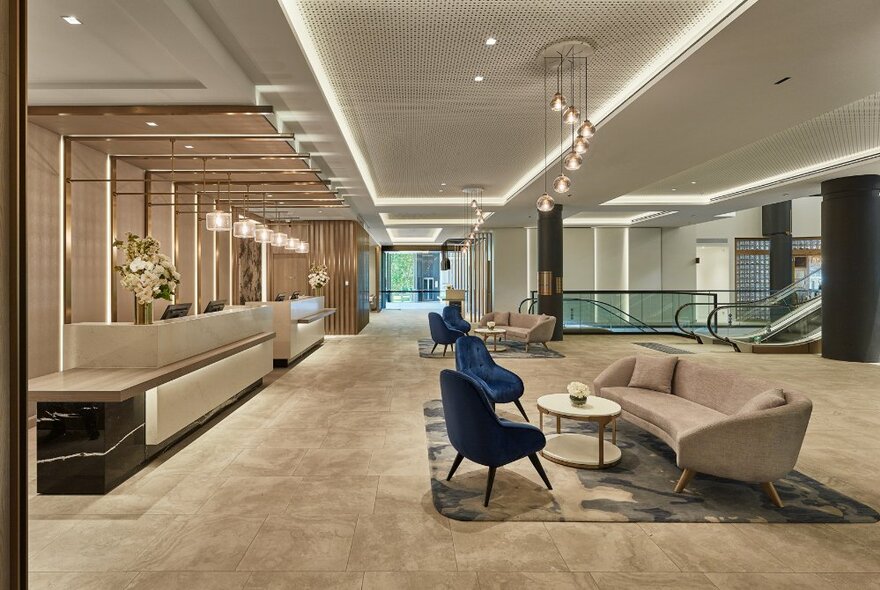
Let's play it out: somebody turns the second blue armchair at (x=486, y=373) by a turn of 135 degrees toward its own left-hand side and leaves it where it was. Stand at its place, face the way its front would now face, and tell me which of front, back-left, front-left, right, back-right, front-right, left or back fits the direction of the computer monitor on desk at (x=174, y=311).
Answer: left

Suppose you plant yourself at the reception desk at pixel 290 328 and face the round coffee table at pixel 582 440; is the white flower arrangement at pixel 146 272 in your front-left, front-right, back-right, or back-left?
front-right

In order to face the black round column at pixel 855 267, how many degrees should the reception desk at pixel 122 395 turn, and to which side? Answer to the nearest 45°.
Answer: approximately 45° to its left

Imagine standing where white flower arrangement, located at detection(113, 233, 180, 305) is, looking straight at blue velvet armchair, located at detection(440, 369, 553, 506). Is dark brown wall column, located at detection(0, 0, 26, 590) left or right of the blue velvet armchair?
right

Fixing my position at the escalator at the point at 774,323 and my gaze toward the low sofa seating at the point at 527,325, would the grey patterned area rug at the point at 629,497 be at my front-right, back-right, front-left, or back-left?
front-left

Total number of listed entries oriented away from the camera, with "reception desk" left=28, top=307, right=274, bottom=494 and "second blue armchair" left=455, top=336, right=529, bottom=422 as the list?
0

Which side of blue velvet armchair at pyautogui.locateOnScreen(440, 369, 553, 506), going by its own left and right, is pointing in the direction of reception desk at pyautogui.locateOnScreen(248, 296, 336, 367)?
left

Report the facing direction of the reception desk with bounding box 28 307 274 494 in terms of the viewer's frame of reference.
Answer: facing the viewer and to the right of the viewer

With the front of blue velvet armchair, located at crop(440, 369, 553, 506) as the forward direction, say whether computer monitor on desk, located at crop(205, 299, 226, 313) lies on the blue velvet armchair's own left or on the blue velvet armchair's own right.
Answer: on the blue velvet armchair's own left
